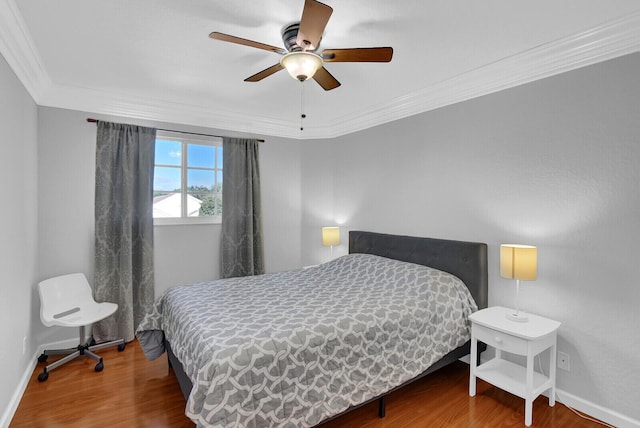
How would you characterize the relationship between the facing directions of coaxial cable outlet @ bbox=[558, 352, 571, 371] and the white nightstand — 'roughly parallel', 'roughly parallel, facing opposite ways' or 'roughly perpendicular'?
roughly parallel

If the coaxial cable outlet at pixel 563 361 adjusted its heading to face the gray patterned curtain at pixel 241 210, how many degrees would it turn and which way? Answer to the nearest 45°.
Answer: approximately 45° to its right

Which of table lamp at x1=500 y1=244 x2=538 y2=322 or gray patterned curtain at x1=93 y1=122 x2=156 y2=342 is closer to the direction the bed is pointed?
the gray patterned curtain

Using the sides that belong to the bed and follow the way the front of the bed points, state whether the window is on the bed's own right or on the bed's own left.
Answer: on the bed's own right

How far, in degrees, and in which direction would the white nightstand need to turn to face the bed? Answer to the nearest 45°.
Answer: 0° — it already faces it

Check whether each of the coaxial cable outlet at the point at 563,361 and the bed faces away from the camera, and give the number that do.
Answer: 0

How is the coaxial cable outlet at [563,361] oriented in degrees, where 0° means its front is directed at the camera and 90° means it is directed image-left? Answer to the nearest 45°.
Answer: approximately 45°

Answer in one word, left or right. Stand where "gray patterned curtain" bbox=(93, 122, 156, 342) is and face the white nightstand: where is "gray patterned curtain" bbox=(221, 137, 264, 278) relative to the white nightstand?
left

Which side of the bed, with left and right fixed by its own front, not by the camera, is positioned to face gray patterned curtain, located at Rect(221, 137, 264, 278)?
right

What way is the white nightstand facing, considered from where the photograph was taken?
facing the viewer and to the left of the viewer

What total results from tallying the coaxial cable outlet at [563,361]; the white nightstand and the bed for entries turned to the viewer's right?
0
